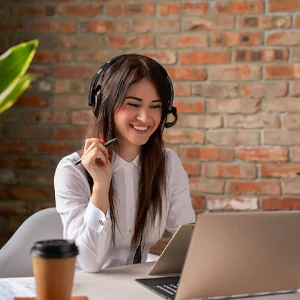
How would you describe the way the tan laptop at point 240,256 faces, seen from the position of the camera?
facing away from the viewer and to the left of the viewer

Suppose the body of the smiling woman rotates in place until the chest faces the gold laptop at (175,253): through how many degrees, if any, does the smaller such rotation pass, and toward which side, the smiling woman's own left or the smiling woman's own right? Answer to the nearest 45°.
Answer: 0° — they already face it

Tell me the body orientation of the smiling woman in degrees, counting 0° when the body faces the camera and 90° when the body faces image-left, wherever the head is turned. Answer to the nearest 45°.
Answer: approximately 0°

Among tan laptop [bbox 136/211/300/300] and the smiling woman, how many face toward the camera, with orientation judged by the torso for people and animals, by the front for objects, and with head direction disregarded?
1
